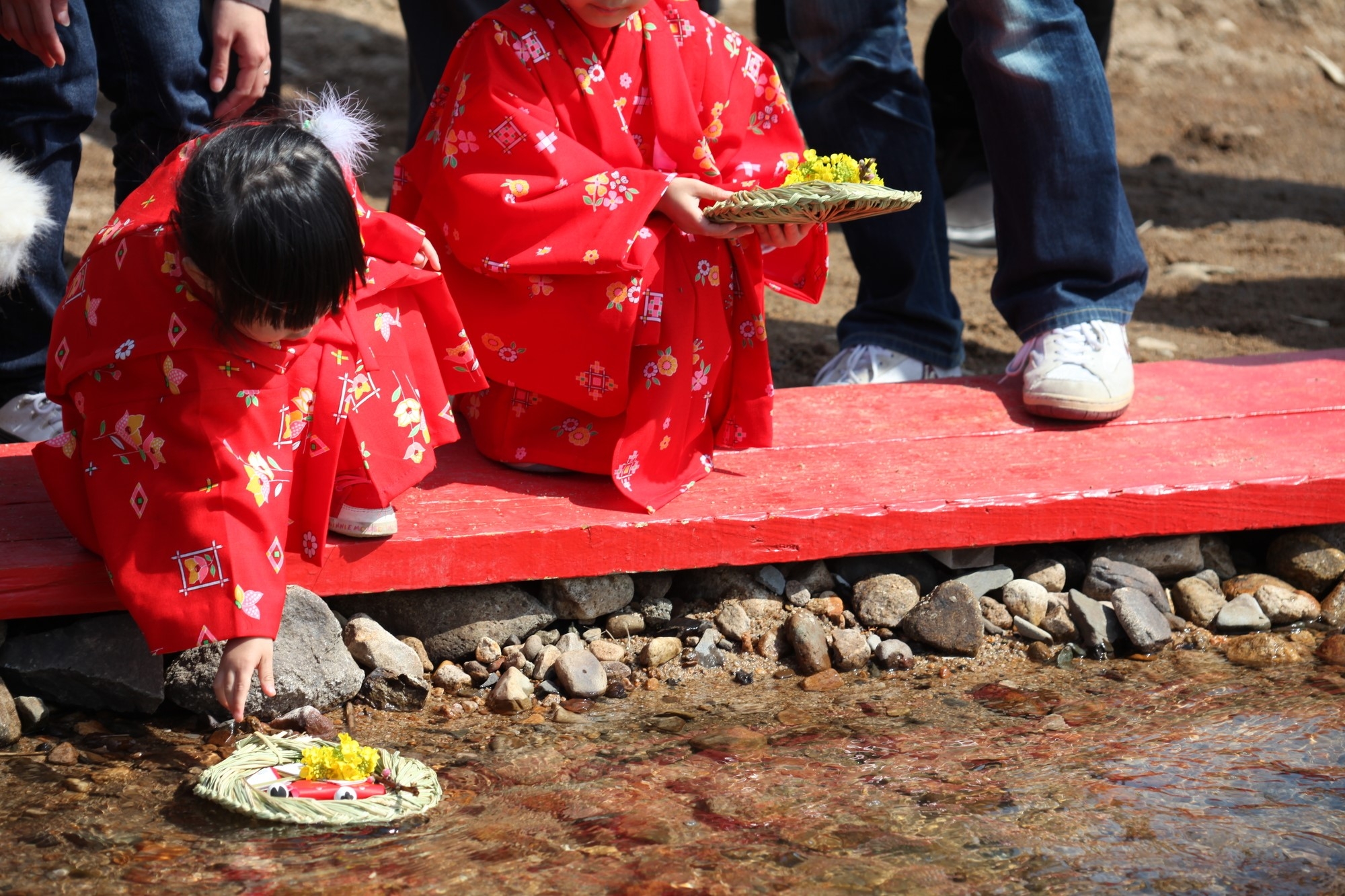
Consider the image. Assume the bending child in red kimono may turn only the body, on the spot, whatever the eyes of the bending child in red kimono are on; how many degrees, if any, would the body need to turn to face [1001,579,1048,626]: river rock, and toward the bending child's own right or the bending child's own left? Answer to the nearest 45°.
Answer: approximately 45° to the bending child's own left

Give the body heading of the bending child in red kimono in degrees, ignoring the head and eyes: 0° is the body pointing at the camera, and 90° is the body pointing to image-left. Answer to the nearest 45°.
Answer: approximately 315°

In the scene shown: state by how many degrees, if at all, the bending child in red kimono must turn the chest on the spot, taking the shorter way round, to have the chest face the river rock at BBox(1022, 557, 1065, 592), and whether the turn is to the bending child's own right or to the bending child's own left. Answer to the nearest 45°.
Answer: approximately 45° to the bending child's own left

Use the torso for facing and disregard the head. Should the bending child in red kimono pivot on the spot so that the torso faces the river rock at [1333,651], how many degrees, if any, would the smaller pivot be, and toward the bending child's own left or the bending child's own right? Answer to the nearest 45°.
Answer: approximately 45° to the bending child's own left

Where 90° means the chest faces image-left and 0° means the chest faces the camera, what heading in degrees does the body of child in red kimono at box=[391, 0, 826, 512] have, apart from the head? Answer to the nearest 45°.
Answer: approximately 315°
